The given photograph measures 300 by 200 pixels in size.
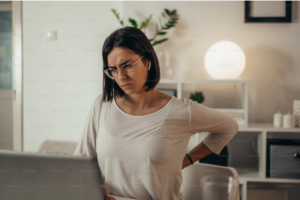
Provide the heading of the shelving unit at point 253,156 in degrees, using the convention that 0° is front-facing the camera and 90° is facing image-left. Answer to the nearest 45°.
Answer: approximately 0°

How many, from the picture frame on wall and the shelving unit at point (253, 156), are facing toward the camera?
2

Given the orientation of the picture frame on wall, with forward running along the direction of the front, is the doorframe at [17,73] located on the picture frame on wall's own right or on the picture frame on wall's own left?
on the picture frame on wall's own right

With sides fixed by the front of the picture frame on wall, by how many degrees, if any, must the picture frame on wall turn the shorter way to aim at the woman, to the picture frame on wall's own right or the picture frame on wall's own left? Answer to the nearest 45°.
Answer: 0° — it already faces them

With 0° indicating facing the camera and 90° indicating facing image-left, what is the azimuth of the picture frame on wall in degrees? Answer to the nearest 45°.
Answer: approximately 0°
